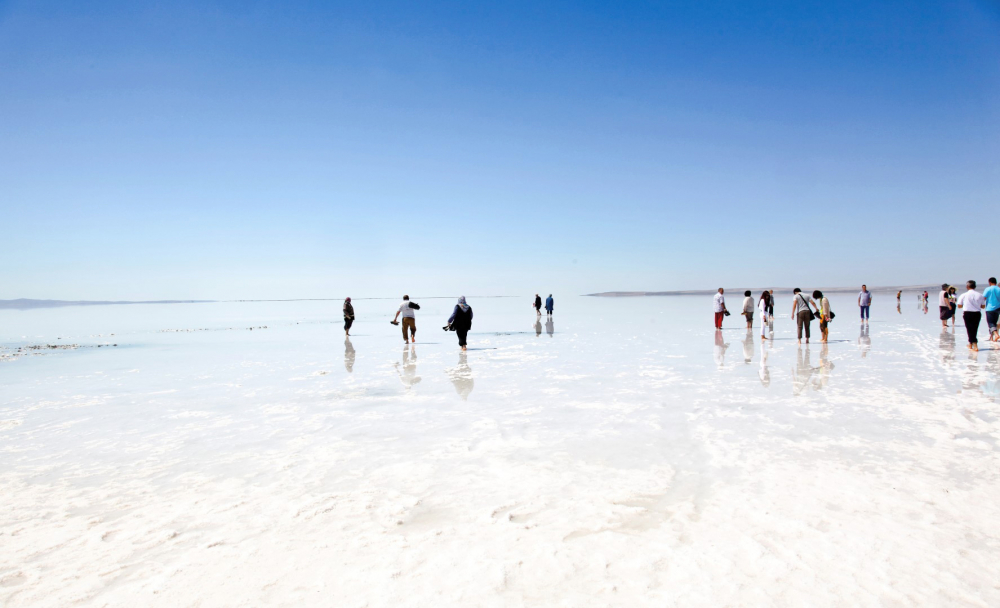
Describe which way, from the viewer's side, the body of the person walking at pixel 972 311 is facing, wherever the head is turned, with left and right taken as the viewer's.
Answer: facing away from the viewer

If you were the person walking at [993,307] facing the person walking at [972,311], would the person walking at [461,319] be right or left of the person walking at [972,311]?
right

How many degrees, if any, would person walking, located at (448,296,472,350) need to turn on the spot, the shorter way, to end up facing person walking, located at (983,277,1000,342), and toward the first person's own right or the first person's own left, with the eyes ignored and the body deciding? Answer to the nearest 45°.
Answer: approximately 90° to the first person's own right

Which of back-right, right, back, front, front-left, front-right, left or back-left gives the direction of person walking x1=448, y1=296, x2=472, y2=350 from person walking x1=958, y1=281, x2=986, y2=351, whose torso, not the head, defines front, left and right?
back-left

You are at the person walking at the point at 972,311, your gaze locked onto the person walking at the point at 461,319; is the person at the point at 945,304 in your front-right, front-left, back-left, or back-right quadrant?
back-right

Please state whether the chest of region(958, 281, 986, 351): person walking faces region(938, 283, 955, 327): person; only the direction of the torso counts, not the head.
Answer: yes

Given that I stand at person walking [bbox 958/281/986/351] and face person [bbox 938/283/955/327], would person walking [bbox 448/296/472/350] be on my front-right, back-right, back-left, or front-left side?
back-left

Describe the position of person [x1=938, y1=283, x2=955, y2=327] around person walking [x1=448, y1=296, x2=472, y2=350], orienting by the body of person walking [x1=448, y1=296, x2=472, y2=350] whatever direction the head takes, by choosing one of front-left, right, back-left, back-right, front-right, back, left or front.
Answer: right

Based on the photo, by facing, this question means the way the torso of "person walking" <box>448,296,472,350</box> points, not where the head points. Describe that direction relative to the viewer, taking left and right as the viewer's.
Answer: facing away from the viewer
